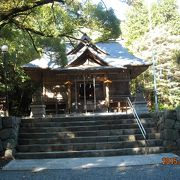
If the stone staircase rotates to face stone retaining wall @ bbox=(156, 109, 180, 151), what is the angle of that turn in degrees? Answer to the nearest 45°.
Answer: approximately 90° to its left

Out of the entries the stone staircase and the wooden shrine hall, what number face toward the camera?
2

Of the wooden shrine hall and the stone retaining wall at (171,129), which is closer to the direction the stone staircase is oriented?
the stone retaining wall

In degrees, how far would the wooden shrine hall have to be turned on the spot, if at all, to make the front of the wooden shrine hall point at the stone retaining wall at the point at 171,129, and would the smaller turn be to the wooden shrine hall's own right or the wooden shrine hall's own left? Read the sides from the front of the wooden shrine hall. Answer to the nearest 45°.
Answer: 0° — it already faces it

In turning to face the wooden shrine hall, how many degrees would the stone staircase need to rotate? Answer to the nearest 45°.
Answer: approximately 180°

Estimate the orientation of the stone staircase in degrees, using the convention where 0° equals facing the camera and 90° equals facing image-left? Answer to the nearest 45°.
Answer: approximately 0°
